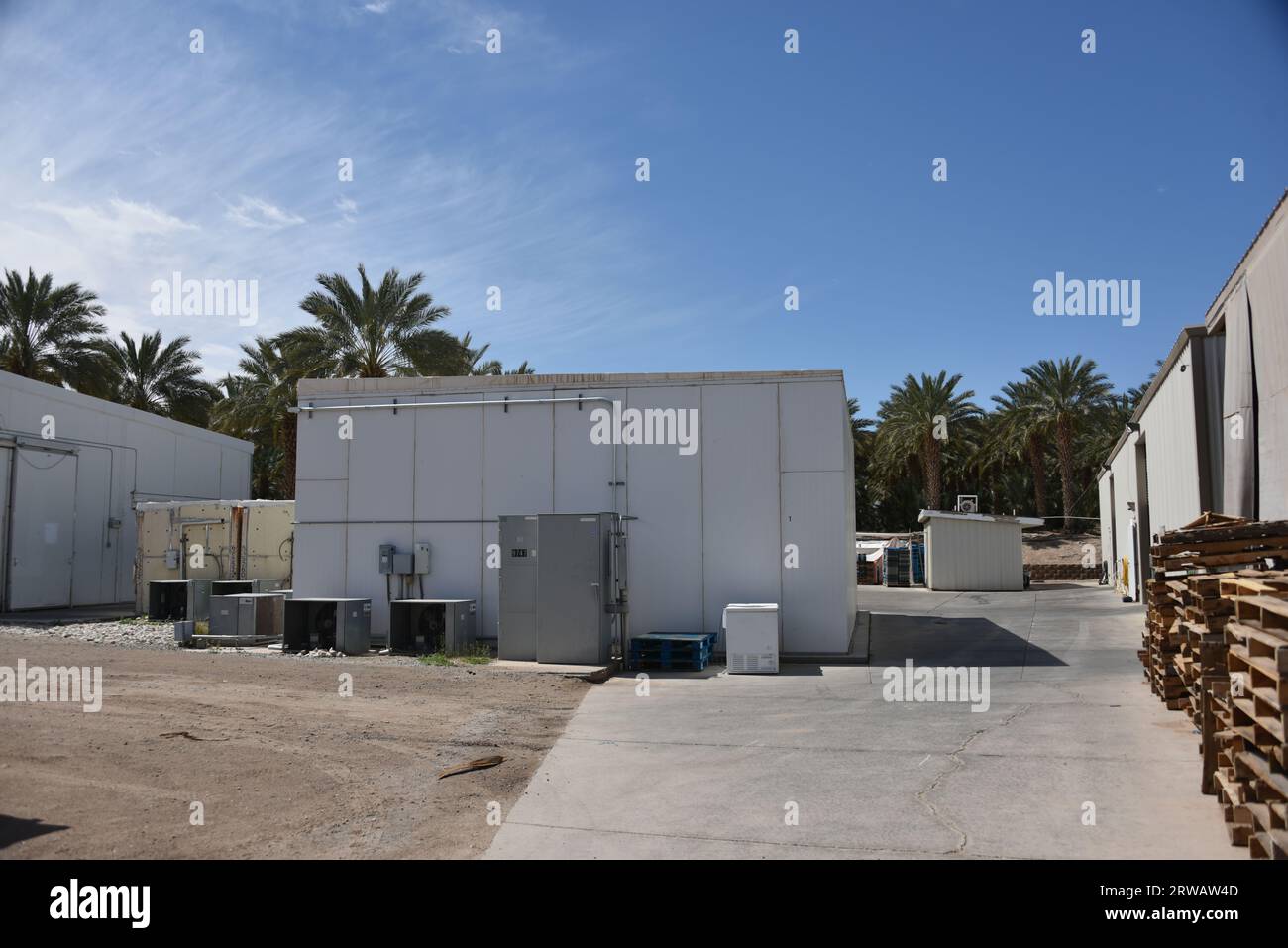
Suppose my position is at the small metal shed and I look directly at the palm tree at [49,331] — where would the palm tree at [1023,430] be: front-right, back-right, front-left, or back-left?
back-right

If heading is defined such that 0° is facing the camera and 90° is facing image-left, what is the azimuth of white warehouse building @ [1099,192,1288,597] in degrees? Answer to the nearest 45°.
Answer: approximately 90°

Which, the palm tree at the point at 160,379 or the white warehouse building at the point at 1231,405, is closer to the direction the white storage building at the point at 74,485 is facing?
the white warehouse building

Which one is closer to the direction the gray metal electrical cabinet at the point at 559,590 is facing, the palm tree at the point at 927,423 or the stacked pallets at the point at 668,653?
the stacked pallets

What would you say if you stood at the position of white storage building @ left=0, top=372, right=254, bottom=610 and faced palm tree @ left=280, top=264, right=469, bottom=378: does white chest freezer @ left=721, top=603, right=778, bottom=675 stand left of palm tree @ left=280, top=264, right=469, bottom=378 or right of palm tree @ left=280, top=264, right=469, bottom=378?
right

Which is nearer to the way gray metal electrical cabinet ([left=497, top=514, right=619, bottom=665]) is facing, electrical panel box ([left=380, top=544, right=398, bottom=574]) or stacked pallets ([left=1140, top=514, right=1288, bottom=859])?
the stacked pallets

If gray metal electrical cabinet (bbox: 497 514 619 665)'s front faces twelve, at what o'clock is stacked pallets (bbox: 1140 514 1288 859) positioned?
The stacked pallets is roughly at 11 o'clock from the gray metal electrical cabinet.

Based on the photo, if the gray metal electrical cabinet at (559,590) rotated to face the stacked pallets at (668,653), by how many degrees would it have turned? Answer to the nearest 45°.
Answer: approximately 90° to its left

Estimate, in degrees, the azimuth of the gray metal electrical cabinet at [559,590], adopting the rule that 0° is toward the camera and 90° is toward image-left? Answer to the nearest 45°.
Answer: approximately 0°

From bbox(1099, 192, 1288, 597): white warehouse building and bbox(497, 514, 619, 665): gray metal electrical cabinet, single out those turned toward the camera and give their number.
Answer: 1
